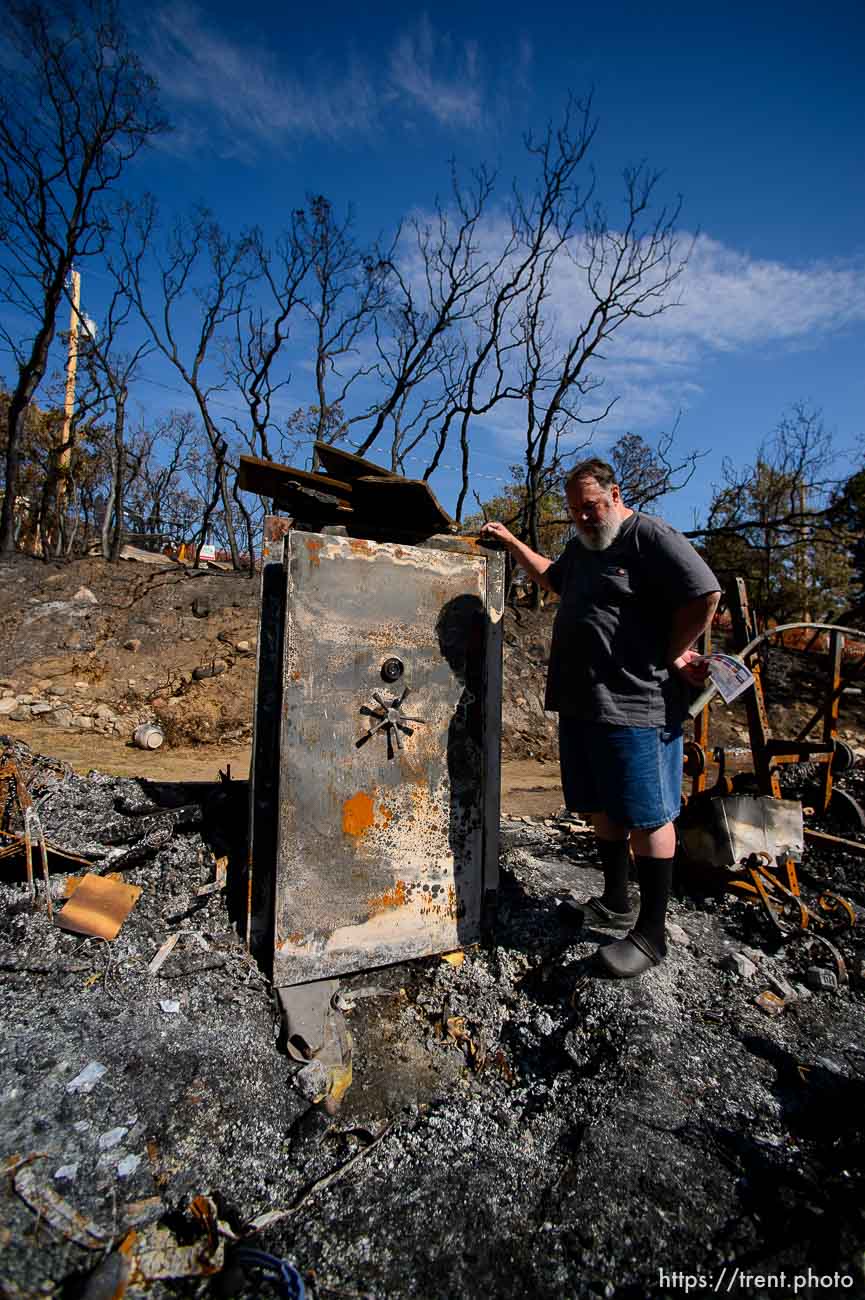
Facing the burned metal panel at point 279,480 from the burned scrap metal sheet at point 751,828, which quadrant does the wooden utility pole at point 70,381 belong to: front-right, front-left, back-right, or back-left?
front-right

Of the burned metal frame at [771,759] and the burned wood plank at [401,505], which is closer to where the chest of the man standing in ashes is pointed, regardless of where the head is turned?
the burned wood plank

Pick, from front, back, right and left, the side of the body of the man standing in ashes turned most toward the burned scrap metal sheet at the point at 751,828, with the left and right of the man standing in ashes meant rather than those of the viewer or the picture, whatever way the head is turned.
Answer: back

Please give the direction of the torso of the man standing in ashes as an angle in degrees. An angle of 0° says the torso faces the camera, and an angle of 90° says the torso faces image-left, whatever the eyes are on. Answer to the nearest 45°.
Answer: approximately 45°

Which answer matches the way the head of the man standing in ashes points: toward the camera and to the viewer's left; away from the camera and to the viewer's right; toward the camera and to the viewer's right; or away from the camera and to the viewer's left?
toward the camera and to the viewer's left

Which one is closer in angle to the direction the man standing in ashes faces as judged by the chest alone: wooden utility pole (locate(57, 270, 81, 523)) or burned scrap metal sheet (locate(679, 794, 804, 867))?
the wooden utility pole

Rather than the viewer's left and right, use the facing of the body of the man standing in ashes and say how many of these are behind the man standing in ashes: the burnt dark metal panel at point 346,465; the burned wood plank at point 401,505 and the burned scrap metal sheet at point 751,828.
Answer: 1

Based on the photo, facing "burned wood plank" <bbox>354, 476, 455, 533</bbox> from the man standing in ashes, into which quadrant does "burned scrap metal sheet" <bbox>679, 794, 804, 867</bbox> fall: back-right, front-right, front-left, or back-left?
back-right

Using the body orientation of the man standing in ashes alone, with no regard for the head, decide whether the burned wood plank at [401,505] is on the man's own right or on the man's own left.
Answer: on the man's own right

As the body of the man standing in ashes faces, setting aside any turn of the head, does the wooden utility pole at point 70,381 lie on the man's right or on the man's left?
on the man's right

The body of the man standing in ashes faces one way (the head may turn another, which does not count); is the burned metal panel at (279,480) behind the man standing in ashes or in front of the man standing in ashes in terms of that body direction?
in front

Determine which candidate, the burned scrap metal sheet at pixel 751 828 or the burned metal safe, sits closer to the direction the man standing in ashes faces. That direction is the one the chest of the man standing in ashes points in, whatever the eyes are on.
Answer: the burned metal safe

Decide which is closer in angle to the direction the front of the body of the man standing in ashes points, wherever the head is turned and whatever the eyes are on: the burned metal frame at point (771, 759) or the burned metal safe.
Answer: the burned metal safe

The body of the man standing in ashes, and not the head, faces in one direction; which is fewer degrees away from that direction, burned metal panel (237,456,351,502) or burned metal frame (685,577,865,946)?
the burned metal panel

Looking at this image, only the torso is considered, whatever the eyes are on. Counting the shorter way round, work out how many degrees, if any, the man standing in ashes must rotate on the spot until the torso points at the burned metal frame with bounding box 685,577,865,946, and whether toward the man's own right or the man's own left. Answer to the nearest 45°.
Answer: approximately 180°
